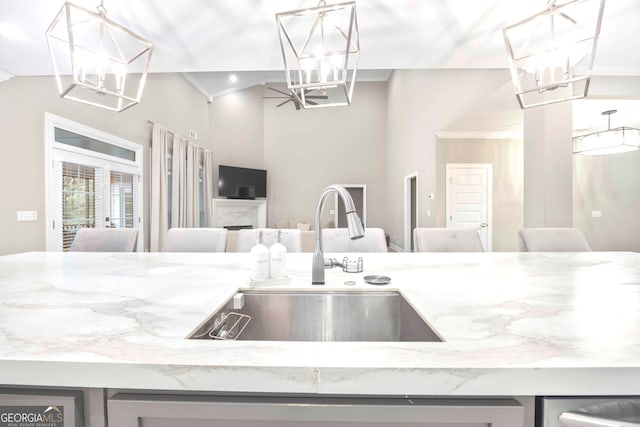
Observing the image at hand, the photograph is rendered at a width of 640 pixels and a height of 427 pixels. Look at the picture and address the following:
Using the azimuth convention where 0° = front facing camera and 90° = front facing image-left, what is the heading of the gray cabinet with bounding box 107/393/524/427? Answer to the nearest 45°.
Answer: approximately 0°

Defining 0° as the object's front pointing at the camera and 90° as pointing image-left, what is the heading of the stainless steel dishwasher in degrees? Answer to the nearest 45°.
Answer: approximately 0°

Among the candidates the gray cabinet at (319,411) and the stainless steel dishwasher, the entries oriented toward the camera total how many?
2

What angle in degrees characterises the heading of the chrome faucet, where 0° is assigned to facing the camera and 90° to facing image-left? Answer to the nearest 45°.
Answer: approximately 315°

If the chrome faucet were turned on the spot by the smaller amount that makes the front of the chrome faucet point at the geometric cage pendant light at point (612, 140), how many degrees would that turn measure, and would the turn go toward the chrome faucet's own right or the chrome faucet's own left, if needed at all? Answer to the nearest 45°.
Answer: approximately 90° to the chrome faucet's own left

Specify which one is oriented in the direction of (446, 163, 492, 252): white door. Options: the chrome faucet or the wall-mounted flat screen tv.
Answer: the wall-mounted flat screen tv

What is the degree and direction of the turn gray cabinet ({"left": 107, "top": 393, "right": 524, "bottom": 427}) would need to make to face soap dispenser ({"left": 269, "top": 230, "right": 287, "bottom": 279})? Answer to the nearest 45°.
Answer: approximately 180°

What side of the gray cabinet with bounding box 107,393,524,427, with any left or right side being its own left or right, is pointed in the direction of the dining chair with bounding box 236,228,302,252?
back
